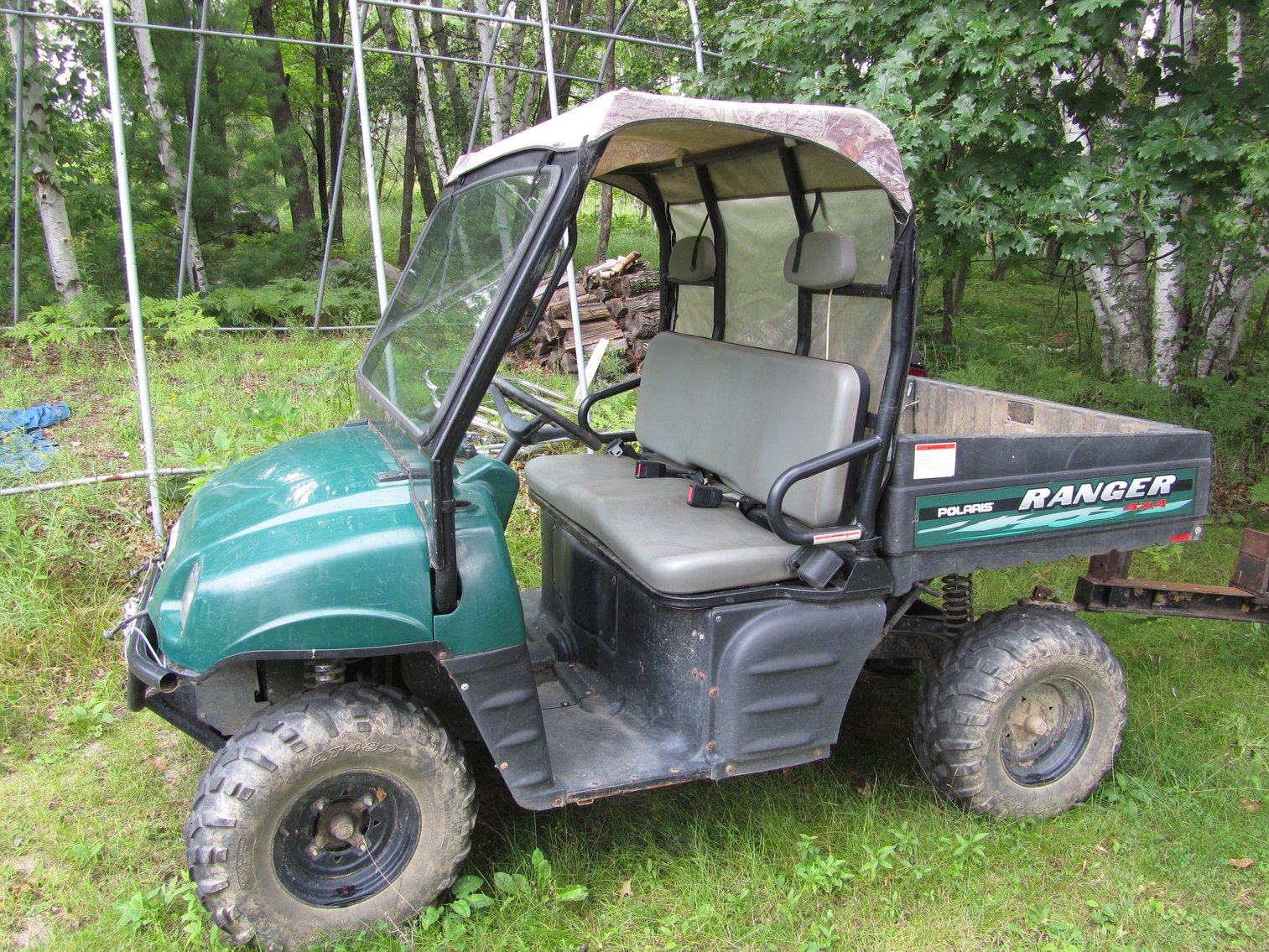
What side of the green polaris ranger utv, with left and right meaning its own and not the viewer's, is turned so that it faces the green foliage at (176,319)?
right

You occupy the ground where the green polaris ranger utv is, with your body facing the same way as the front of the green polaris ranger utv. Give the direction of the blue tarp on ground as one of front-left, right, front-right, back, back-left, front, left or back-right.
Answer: right

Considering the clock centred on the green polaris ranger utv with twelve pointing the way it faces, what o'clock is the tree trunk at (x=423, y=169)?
The tree trunk is roughly at 4 o'clock from the green polaris ranger utv.

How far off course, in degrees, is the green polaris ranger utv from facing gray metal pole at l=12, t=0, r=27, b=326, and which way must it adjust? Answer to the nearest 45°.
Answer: approximately 90° to its right

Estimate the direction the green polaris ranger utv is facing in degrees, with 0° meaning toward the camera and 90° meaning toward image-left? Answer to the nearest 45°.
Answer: approximately 45°

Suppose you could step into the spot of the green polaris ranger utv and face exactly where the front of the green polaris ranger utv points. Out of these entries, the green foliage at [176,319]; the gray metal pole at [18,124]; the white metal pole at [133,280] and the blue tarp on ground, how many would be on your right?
4

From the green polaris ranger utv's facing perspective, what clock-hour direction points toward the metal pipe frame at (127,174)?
The metal pipe frame is roughly at 3 o'clock from the green polaris ranger utv.

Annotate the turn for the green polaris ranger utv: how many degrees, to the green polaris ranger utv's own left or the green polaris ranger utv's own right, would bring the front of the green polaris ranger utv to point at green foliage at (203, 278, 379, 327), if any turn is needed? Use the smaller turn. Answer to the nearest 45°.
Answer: approximately 90° to the green polaris ranger utv's own right

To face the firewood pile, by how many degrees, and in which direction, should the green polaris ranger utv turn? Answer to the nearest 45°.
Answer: approximately 135° to its right

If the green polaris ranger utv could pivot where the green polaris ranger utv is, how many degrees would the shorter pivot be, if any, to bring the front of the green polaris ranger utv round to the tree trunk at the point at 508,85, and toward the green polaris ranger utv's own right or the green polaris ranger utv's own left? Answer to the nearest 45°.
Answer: approximately 135° to the green polaris ranger utv's own right
